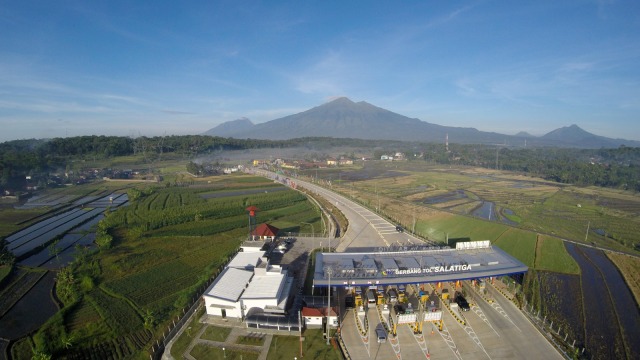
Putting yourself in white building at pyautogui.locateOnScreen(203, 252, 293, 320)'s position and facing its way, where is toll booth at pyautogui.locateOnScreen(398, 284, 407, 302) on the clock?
The toll booth is roughly at 9 o'clock from the white building.

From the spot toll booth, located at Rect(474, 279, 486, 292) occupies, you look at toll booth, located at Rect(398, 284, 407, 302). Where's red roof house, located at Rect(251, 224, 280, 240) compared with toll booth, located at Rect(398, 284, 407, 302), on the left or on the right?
right

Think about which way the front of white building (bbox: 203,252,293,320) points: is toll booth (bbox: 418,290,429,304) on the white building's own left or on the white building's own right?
on the white building's own left

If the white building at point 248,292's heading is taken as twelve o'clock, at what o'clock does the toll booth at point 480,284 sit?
The toll booth is roughly at 9 o'clock from the white building.

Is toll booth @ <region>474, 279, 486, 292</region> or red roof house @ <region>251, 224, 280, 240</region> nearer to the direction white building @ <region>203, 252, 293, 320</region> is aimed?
the toll booth

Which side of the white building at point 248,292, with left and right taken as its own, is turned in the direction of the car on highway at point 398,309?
left

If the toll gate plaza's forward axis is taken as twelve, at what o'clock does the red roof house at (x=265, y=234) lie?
The red roof house is roughly at 4 o'clock from the toll gate plaza.

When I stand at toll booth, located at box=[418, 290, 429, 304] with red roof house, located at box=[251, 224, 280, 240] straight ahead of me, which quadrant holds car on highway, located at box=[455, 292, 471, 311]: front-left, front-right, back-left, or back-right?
back-right

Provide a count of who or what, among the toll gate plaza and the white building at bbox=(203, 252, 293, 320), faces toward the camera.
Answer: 2

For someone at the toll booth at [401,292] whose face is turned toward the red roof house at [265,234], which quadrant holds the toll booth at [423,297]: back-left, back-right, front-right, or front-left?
back-right

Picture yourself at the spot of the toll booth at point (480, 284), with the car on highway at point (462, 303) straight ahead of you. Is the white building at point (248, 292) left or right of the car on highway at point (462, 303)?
right

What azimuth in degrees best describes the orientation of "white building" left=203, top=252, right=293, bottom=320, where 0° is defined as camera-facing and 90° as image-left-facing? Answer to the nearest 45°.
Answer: approximately 0°
